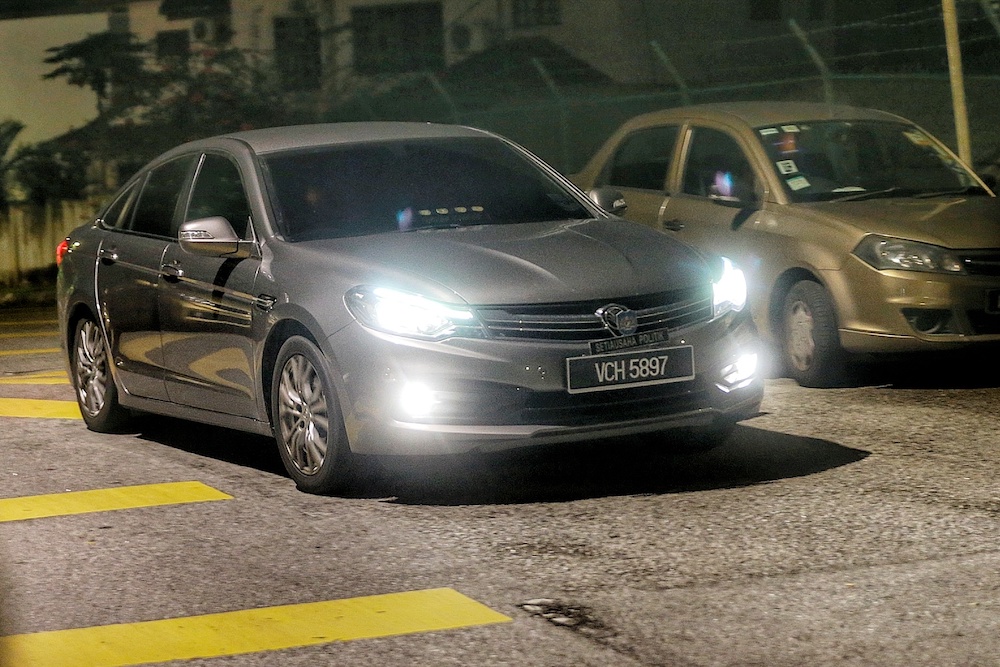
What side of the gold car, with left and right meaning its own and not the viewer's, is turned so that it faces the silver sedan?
right

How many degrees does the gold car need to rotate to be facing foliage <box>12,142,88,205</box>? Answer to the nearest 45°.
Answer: approximately 180°

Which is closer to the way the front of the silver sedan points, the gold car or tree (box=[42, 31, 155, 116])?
the gold car

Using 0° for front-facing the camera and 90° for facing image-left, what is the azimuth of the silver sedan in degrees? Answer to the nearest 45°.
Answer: approximately 315°

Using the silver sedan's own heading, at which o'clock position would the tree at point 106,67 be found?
The tree is roughly at 7 o'clock from the silver sedan.
